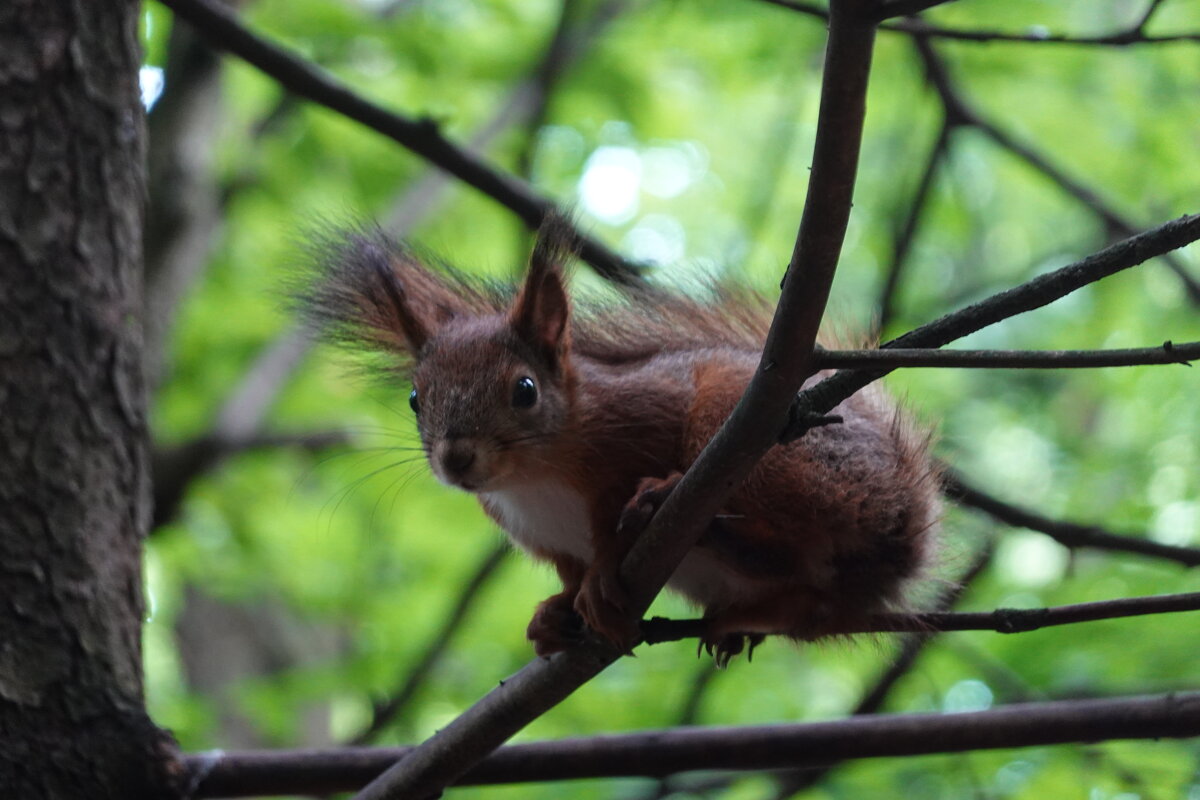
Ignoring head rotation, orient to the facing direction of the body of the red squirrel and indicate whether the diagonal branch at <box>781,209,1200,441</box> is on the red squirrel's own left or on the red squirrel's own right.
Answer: on the red squirrel's own left

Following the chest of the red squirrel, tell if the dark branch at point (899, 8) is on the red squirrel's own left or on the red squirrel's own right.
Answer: on the red squirrel's own left

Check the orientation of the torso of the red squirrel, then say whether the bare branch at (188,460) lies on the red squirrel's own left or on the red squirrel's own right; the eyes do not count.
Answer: on the red squirrel's own right

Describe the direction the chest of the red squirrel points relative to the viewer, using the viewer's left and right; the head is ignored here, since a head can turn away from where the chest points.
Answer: facing the viewer and to the left of the viewer
